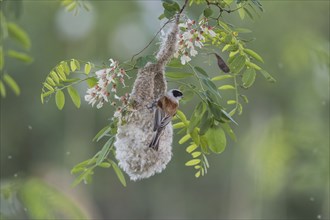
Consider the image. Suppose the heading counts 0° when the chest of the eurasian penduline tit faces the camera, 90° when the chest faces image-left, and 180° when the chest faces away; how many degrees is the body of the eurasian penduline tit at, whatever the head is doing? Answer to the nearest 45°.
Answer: approximately 225°
